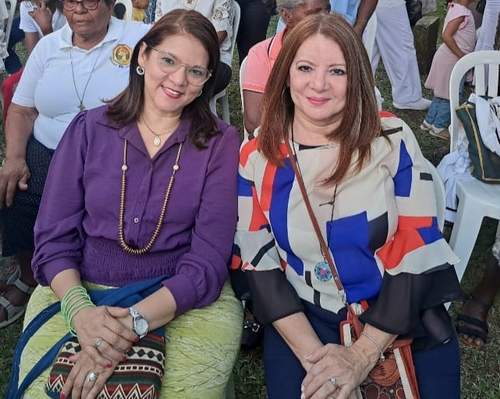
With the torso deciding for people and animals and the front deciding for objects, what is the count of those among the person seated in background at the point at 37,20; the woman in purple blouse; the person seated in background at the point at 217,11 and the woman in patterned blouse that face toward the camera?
4

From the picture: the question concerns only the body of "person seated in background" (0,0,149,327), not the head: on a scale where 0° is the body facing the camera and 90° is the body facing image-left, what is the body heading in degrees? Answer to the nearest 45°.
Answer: approximately 0°

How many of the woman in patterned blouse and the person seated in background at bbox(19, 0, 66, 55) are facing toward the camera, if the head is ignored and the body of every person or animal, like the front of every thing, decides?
2

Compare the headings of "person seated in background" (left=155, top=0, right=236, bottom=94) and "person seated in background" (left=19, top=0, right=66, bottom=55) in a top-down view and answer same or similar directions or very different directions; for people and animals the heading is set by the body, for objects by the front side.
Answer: same or similar directions

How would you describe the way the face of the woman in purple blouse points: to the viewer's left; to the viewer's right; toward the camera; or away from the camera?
toward the camera

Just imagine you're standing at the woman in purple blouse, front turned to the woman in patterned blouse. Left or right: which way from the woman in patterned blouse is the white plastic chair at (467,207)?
left

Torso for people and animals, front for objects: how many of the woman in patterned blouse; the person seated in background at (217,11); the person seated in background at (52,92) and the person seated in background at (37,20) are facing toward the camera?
4

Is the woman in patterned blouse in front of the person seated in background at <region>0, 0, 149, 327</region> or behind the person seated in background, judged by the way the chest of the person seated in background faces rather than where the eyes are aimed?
in front

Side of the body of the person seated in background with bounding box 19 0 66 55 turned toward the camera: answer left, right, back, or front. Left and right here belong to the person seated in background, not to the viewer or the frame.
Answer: front

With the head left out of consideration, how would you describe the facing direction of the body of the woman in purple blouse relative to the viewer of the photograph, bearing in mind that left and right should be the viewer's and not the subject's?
facing the viewer

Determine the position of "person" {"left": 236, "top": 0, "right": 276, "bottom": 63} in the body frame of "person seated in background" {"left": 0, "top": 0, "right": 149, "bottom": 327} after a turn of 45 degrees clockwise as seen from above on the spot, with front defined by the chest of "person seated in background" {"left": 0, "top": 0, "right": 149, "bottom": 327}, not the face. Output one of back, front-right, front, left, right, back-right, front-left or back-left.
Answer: back

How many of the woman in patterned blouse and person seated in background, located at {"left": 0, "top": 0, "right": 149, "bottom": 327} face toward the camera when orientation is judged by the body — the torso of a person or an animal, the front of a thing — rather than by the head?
2

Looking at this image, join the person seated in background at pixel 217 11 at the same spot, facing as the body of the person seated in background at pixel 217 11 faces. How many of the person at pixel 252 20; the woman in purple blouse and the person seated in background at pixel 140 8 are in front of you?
1
